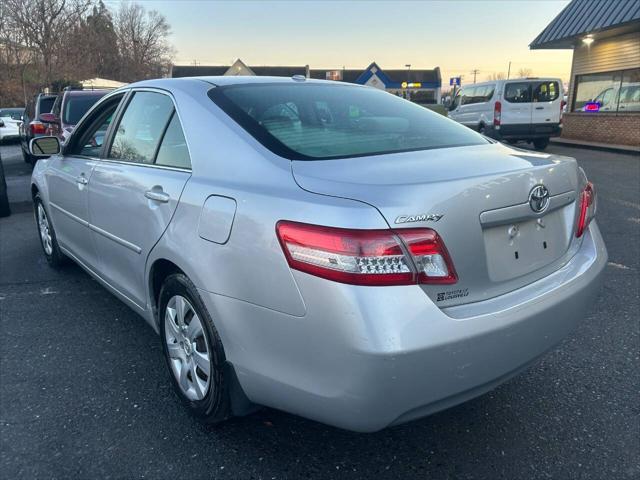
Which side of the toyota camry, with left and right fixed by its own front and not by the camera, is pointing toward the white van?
right

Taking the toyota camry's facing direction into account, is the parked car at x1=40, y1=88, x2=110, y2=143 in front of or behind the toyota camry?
in front

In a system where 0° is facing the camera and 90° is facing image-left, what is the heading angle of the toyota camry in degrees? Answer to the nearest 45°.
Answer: approximately 135°

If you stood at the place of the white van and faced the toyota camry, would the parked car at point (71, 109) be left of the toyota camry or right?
right

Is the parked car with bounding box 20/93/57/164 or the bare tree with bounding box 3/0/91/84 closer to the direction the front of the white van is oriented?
the bare tree

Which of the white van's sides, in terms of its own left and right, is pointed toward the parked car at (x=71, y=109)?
left

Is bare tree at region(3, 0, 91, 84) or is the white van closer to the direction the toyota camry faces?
the bare tree

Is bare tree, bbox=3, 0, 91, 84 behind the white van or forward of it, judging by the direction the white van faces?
forward

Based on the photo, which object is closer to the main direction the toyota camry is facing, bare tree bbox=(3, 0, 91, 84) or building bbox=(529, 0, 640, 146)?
the bare tree

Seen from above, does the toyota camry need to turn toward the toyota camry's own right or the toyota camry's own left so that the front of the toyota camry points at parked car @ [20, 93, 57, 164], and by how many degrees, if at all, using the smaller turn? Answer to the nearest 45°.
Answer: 0° — it already faces it

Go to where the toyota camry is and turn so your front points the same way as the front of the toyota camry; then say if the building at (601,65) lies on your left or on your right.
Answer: on your right

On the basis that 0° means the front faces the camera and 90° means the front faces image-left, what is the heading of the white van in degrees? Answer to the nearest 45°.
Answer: approximately 135°

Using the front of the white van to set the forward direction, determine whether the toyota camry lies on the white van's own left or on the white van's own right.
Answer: on the white van's own left

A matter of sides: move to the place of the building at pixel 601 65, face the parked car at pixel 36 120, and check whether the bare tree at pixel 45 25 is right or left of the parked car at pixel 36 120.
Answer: right
